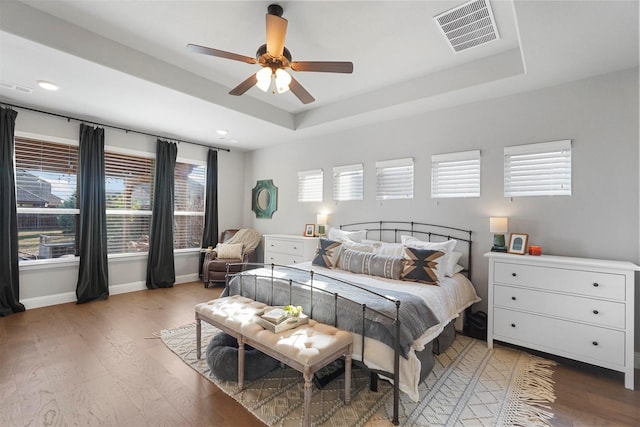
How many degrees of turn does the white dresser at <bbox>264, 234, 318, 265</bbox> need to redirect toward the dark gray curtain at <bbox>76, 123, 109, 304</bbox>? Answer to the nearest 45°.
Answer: approximately 45° to its right

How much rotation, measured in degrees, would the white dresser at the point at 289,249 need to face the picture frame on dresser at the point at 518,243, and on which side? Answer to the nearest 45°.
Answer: approximately 90° to its left

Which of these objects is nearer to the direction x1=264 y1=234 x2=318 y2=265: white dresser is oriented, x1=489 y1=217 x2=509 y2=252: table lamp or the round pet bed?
the round pet bed

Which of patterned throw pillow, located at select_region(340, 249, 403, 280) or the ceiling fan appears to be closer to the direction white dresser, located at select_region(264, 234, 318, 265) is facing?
the ceiling fan

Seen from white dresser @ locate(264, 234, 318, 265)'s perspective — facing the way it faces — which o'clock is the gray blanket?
The gray blanket is roughly at 10 o'clock from the white dresser.

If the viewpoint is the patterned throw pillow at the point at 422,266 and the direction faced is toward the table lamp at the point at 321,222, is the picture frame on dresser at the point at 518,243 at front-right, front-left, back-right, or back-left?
back-right

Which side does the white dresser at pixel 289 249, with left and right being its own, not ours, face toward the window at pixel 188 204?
right

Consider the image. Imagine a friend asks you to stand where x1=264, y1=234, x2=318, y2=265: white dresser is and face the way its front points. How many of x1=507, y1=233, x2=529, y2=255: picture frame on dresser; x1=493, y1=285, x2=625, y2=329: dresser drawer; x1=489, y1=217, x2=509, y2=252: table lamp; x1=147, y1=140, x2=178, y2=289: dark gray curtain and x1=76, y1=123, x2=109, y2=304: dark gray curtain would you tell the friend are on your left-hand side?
3

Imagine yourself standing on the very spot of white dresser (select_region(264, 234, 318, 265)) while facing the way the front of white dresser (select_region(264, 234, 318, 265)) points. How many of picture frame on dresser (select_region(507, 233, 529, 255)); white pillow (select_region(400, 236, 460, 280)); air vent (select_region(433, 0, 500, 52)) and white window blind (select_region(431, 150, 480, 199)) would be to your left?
4

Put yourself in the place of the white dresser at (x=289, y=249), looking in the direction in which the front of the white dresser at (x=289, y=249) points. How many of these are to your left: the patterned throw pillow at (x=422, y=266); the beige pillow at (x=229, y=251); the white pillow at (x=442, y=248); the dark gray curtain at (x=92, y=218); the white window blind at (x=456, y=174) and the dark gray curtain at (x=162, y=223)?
3

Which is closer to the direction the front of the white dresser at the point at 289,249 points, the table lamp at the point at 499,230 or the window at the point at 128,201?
the window

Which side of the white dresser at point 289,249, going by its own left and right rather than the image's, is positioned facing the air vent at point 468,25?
left

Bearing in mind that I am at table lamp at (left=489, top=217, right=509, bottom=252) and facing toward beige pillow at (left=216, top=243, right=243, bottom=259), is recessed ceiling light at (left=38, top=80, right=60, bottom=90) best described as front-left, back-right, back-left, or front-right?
front-left

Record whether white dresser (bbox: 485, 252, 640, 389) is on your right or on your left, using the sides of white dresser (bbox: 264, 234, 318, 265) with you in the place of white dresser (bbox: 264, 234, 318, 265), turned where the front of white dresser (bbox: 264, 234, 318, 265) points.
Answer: on your left

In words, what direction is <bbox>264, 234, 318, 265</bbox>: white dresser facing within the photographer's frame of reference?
facing the viewer and to the left of the viewer

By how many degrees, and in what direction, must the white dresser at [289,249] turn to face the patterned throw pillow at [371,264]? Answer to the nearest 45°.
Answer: approximately 90° to its left

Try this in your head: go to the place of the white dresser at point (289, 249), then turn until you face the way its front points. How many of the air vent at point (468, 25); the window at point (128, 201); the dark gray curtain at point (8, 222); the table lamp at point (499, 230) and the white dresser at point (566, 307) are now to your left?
3

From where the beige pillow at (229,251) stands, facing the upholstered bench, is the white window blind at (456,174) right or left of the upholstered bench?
left
